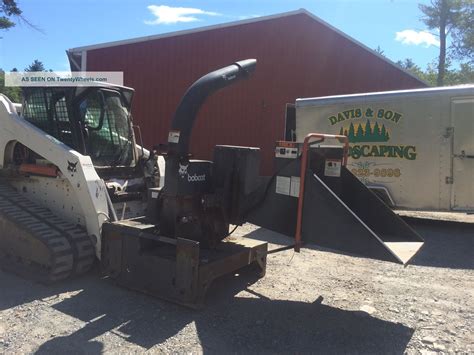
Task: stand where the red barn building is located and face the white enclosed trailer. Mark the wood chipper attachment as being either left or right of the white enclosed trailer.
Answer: right

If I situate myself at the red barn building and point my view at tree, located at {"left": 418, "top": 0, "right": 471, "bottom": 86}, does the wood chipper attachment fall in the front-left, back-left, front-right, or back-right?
back-right

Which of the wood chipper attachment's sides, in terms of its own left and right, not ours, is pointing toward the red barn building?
left

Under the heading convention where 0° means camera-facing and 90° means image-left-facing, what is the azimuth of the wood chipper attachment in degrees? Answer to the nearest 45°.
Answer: approximately 270°

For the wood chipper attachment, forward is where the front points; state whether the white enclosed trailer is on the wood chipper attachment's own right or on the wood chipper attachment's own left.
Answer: on the wood chipper attachment's own left
